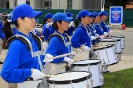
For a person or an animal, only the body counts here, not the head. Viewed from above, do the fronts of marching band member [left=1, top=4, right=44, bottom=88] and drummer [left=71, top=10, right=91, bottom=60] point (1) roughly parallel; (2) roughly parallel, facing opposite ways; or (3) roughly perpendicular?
roughly parallel

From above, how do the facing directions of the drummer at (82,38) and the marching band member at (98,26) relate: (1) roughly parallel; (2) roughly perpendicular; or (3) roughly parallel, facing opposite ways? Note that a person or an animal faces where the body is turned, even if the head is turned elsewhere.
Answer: roughly parallel

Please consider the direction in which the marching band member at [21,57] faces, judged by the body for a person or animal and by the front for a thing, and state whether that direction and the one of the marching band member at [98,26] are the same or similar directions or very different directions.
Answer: same or similar directions
